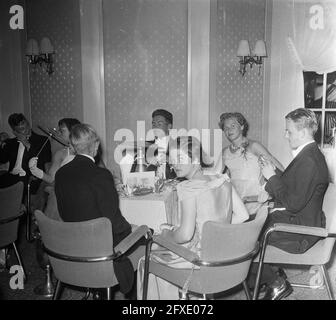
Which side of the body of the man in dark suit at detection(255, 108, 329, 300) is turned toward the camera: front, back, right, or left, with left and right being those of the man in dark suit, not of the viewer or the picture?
left

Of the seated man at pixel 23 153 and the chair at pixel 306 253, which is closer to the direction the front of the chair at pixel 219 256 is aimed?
the seated man

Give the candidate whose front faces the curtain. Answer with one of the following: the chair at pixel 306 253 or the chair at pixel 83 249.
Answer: the chair at pixel 83 249

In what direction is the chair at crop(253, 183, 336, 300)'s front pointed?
to the viewer's left

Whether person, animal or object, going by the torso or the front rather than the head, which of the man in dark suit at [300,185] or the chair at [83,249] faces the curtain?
the chair

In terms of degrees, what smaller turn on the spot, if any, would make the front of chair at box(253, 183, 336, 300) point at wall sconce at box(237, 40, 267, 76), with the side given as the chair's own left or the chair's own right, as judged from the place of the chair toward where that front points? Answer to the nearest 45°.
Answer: approximately 90° to the chair's own right

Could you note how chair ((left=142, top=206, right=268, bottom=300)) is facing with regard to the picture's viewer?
facing away from the viewer and to the left of the viewer

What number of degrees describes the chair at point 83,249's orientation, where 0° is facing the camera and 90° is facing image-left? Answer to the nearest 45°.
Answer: approximately 225°

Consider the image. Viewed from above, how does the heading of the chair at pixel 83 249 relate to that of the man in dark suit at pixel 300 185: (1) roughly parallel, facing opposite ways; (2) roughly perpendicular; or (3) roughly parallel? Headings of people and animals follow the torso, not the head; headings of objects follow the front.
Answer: roughly perpendicular

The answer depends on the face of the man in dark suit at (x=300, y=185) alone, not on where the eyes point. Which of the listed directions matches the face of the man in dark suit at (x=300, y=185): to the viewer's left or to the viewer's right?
to the viewer's left

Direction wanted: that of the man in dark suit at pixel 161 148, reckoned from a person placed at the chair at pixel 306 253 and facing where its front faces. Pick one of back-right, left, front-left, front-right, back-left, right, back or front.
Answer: front-right

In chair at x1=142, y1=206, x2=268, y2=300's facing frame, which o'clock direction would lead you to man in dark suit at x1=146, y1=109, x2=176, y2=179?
The man in dark suit is roughly at 1 o'clock from the chair.
